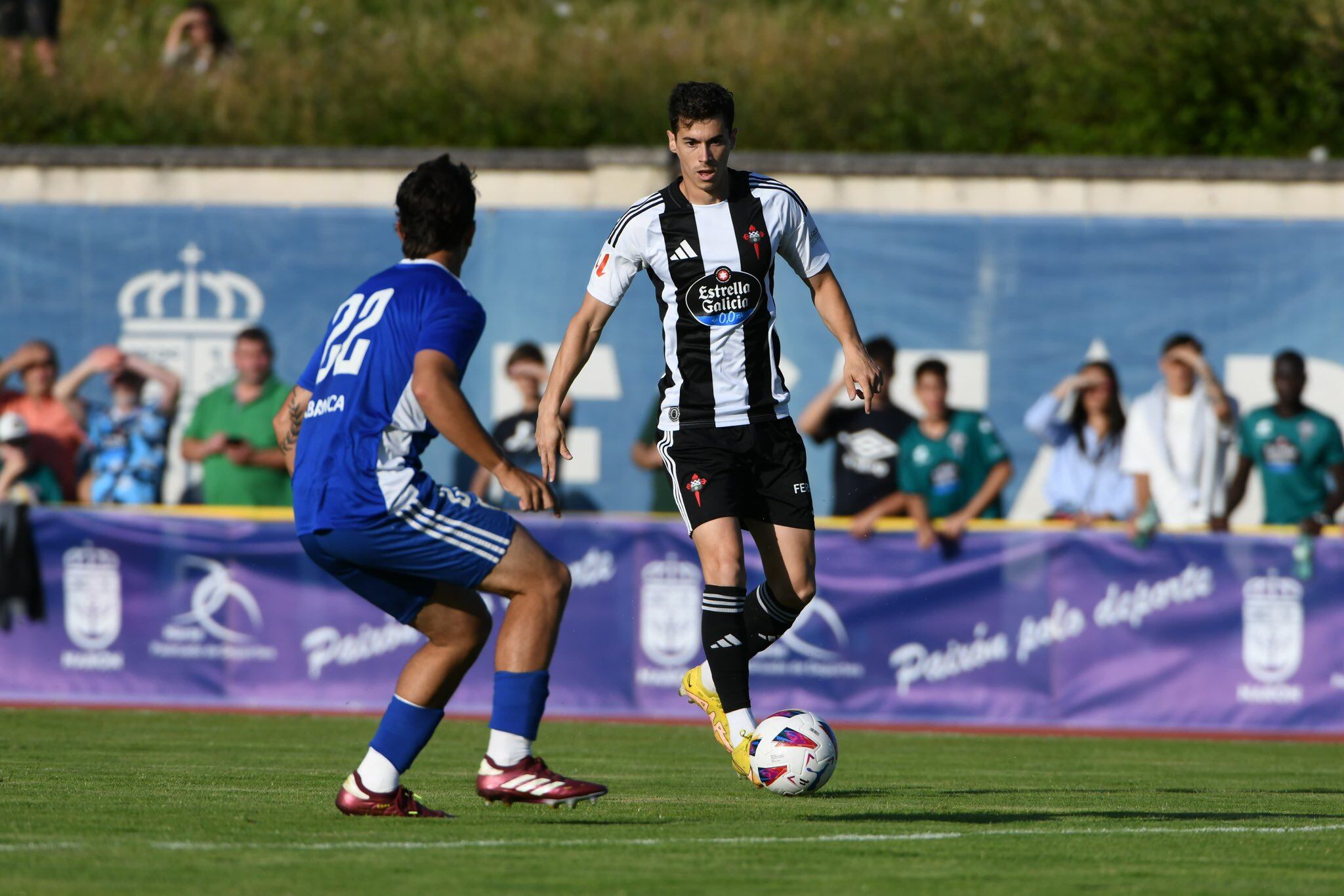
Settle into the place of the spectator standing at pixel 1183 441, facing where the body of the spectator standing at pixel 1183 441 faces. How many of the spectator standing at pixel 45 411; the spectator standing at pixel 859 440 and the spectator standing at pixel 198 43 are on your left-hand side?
0

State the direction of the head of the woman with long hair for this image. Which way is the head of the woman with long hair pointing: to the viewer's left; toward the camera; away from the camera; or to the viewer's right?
toward the camera

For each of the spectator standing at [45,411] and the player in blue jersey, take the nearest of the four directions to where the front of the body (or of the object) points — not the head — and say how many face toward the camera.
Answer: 1

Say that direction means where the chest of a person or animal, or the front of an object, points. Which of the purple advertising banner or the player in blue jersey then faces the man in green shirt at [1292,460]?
the player in blue jersey

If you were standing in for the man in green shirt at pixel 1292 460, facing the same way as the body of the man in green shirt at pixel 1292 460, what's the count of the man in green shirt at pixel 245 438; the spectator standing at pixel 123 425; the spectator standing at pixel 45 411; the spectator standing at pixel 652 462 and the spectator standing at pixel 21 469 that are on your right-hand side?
5

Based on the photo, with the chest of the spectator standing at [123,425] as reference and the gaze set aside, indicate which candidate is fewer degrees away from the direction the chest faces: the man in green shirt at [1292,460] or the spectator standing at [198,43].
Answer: the man in green shirt

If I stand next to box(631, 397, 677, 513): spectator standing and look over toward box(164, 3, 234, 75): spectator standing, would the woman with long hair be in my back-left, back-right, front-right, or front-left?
back-right

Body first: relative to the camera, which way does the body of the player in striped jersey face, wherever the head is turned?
toward the camera

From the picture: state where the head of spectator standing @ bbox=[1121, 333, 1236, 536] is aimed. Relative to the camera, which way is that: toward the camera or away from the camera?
toward the camera

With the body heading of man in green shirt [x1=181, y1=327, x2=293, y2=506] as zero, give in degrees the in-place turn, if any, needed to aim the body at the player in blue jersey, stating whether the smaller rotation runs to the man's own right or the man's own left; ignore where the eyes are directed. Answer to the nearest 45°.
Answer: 0° — they already face them

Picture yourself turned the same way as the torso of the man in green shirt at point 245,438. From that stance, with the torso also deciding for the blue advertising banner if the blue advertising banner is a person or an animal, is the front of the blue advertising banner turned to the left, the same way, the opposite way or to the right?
the same way

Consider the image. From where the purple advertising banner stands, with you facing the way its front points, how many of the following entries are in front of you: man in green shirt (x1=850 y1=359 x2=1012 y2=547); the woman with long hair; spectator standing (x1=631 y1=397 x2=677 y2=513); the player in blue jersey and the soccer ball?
2

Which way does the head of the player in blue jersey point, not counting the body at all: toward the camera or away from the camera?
away from the camera

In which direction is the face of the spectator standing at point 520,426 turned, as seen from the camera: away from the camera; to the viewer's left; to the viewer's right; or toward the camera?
toward the camera

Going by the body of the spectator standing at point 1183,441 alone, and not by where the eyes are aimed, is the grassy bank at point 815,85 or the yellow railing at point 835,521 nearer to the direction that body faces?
the yellow railing

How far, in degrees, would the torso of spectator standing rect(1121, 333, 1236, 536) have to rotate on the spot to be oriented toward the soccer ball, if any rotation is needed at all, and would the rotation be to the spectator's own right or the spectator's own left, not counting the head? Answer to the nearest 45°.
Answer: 0° — they already face it

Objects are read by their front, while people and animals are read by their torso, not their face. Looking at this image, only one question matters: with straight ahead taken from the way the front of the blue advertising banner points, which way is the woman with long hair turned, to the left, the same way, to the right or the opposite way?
the same way
